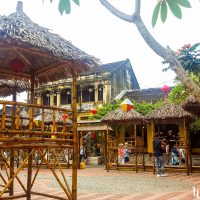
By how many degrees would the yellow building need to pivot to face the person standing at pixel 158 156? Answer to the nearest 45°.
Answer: approximately 45° to its left

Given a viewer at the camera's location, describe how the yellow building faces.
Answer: facing the viewer and to the left of the viewer

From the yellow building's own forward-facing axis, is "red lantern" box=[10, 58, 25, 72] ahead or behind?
ahead

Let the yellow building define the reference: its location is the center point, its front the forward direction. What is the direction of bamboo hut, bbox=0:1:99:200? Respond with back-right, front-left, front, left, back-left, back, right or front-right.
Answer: front-left
